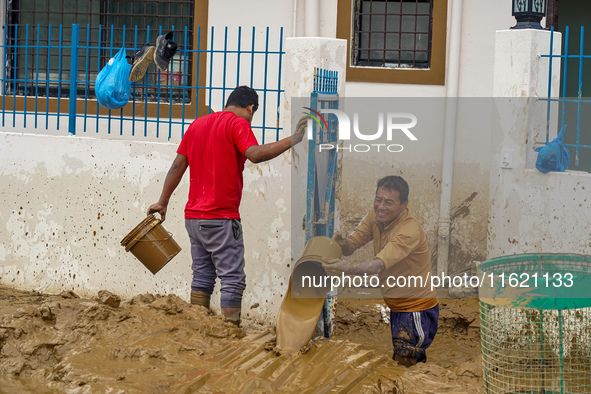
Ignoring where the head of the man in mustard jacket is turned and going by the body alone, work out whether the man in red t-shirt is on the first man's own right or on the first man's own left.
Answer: on the first man's own right

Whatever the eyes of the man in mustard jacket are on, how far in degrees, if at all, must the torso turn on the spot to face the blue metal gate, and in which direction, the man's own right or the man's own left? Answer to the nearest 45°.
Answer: approximately 90° to the man's own right

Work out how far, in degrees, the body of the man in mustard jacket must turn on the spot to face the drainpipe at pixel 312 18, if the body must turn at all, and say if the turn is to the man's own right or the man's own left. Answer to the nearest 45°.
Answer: approximately 135° to the man's own right

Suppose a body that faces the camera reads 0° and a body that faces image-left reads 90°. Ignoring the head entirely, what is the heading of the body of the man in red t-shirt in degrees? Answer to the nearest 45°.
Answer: approximately 225°

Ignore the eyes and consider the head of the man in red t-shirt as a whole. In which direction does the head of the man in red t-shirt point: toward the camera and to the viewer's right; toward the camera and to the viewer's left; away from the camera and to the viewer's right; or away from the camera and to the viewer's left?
away from the camera and to the viewer's right

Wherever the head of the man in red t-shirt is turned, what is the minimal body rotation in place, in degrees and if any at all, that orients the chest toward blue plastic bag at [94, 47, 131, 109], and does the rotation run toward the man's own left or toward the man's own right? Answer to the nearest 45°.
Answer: approximately 90° to the man's own left

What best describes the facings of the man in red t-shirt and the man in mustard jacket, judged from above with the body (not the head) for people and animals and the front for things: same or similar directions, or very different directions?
very different directions

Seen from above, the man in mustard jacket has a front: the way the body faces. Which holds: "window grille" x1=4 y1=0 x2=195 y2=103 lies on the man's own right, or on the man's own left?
on the man's own right

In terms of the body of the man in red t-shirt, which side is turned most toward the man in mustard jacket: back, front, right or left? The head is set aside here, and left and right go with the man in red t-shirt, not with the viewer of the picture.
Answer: right

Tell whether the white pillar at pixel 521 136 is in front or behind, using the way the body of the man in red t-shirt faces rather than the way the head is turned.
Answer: in front

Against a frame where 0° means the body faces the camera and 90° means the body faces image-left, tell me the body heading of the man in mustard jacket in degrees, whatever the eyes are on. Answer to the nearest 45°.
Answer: approximately 45°
